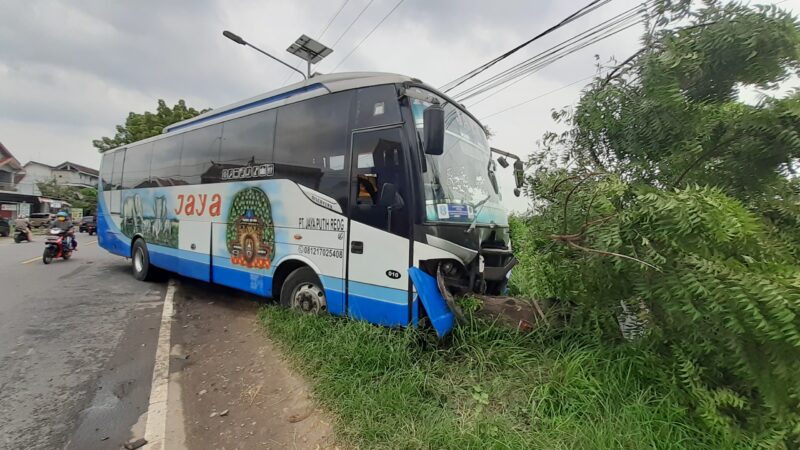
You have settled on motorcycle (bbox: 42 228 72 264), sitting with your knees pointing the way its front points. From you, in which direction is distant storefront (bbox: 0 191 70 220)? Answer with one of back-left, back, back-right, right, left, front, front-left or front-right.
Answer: back-right

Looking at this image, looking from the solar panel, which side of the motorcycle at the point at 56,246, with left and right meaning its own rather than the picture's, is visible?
left

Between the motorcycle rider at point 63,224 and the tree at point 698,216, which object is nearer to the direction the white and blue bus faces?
the tree

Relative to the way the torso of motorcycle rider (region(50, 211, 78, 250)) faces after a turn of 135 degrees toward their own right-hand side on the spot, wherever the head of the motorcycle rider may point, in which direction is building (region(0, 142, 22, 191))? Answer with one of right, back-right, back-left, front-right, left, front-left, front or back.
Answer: front

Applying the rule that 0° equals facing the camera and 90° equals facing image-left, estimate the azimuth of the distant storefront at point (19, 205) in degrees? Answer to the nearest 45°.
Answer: approximately 315°

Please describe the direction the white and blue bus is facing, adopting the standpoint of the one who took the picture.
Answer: facing the viewer and to the right of the viewer

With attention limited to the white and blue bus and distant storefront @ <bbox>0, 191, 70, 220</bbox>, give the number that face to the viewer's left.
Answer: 0

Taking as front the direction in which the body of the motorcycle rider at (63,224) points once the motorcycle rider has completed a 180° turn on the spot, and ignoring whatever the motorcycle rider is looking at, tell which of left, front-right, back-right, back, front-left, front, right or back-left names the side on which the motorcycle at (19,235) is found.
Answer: front-left

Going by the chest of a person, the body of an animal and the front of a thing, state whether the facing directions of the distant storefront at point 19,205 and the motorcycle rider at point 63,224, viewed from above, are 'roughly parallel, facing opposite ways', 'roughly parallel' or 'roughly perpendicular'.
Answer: roughly perpendicular

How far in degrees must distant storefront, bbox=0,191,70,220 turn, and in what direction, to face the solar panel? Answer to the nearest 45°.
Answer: approximately 45° to its right

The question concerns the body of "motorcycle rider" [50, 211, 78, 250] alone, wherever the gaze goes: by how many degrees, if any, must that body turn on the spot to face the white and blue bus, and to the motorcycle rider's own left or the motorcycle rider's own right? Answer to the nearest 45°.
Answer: approximately 45° to the motorcycle rider's own left

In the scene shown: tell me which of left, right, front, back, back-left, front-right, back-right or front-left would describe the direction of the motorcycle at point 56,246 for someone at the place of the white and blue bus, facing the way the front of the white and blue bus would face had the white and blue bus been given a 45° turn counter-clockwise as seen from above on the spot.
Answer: back-left

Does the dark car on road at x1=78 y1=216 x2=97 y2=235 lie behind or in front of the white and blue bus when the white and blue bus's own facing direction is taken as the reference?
behind

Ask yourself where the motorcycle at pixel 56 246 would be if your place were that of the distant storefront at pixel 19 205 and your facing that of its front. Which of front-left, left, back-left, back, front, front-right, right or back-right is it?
front-right

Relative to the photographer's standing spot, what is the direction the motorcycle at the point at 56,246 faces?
facing the viewer and to the left of the viewer

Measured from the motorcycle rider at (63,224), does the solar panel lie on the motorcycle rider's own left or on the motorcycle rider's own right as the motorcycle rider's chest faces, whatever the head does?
on the motorcycle rider's own left

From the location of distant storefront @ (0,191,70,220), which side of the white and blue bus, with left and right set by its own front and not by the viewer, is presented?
back

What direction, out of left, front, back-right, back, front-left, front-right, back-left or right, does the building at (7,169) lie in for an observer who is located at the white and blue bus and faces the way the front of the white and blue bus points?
back
